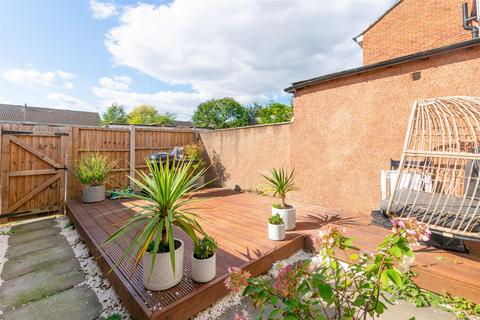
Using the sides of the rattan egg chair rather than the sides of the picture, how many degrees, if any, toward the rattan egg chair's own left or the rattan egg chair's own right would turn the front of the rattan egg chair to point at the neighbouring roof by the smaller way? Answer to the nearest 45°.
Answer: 0° — it already faces it

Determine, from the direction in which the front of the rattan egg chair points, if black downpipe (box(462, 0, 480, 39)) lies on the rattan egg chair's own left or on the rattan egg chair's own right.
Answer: on the rattan egg chair's own right

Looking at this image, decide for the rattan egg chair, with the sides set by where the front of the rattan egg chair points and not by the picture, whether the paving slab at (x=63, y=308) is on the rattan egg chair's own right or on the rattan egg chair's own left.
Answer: on the rattan egg chair's own left

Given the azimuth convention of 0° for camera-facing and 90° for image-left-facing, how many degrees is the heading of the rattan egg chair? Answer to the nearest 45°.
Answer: approximately 90°

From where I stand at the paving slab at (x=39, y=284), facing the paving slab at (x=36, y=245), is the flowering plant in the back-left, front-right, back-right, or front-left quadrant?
back-right

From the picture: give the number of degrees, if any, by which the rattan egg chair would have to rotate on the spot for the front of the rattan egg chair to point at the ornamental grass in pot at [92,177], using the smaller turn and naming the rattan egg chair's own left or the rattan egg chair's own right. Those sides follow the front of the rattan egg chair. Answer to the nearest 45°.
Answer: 0° — it already faces it
